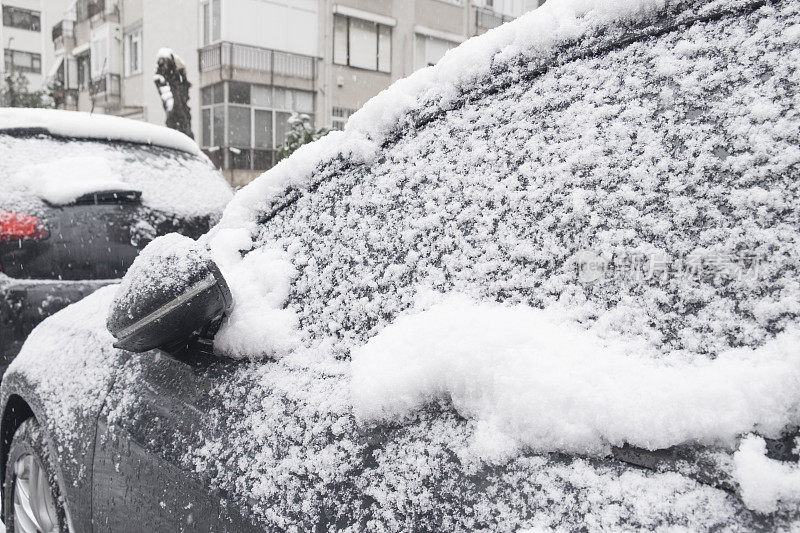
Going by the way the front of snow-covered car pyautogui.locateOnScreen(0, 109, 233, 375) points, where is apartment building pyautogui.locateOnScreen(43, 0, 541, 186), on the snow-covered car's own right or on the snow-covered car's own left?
on the snow-covered car's own right

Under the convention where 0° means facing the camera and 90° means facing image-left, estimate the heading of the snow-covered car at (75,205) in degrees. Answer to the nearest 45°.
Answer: approximately 135°

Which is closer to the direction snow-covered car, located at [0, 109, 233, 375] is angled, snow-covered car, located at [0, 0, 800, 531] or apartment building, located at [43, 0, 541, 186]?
the apartment building

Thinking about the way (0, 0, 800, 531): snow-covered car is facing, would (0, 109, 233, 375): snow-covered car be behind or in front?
in front

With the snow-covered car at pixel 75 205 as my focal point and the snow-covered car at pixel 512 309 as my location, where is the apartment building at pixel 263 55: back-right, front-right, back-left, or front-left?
front-right

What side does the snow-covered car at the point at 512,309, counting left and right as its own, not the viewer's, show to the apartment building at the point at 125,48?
front

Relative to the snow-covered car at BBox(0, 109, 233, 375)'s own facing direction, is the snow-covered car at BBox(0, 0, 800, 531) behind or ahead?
behind

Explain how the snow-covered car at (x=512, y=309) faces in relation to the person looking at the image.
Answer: facing away from the viewer and to the left of the viewer

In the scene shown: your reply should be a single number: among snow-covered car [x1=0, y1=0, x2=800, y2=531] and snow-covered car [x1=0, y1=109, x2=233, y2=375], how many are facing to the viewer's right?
0

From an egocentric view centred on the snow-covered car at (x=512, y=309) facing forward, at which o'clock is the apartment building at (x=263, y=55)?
The apartment building is roughly at 1 o'clock from the snow-covered car.

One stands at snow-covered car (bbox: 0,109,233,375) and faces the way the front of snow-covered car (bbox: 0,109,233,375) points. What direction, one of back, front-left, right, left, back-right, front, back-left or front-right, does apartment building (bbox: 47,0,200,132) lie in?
front-right

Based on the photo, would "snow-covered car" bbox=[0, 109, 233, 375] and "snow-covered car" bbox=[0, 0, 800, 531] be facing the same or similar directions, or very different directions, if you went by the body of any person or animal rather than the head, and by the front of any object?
same or similar directions
